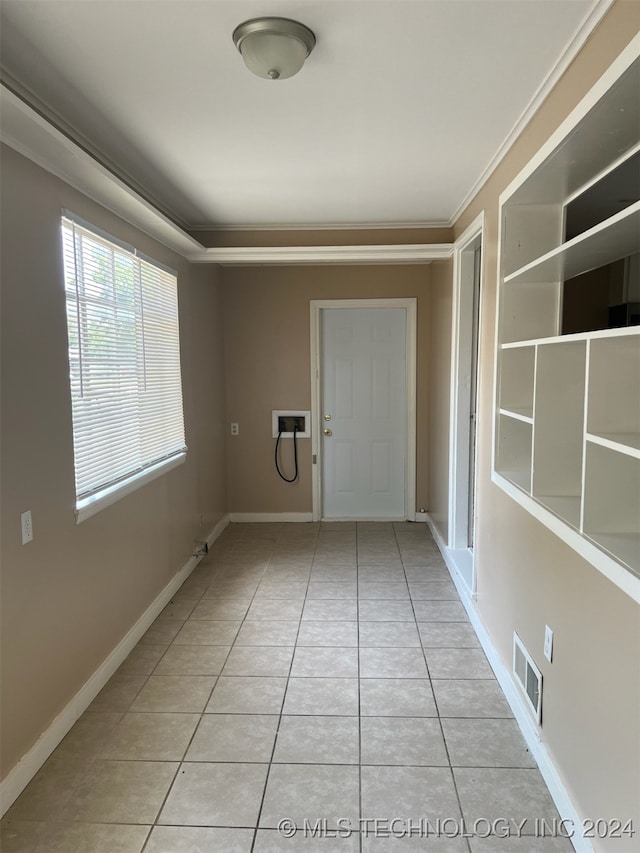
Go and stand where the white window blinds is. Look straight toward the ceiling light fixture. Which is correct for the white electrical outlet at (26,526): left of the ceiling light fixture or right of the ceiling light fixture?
right

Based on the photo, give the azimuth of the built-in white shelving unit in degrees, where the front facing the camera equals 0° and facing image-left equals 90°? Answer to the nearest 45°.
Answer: approximately 45°

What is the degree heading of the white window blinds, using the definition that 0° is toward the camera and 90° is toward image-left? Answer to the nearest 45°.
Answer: approximately 315°

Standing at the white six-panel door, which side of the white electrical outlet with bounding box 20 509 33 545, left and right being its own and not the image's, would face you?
left

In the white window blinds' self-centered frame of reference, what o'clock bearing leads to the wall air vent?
The wall air vent is roughly at 12 o'clock from the white window blinds.

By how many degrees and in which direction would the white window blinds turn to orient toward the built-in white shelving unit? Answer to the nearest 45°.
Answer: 0° — it already faces it

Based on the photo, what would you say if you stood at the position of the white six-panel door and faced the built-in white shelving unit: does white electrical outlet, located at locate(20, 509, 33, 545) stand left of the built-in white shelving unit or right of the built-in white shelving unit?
right

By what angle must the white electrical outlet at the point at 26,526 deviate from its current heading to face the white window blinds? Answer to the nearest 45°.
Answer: approximately 90° to its left

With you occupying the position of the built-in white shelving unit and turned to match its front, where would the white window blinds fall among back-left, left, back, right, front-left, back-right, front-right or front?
front-right

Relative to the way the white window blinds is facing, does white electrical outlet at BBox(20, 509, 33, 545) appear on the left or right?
on its right
